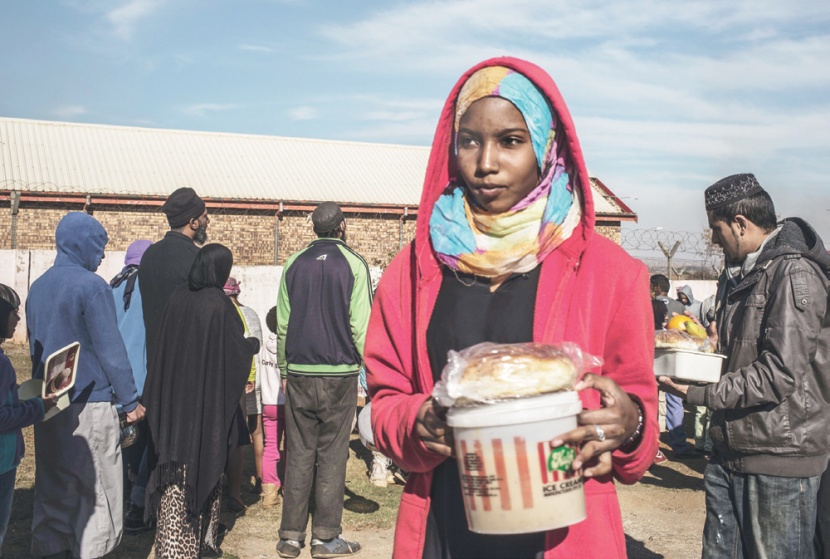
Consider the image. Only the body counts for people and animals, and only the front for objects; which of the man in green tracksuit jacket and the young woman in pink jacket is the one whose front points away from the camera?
the man in green tracksuit jacket

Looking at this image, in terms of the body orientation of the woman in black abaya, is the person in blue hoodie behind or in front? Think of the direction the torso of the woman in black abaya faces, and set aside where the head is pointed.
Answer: behind

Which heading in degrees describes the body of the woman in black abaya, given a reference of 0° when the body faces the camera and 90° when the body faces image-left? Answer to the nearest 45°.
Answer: approximately 225°

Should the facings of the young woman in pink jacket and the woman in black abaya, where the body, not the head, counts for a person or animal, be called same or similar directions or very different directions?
very different directions

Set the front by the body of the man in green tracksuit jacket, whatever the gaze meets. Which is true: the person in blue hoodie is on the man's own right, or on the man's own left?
on the man's own left

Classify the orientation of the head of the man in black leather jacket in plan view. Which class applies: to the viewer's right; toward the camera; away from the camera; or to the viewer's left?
to the viewer's left

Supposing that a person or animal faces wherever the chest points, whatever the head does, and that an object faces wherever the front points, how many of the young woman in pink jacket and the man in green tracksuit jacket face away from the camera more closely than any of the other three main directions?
1

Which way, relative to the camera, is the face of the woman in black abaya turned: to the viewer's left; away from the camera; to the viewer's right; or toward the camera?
away from the camera

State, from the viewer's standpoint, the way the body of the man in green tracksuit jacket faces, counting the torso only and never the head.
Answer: away from the camera

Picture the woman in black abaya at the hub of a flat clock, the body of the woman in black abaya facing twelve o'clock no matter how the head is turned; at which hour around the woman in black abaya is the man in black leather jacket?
The man in black leather jacket is roughly at 3 o'clock from the woman in black abaya.
